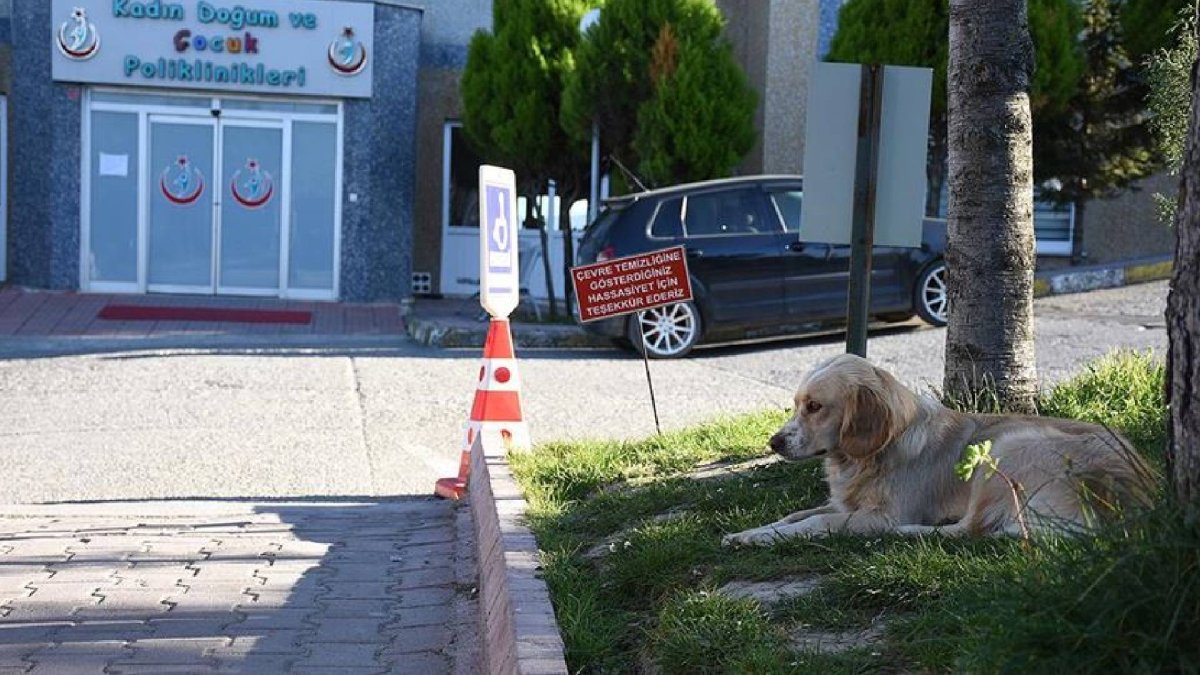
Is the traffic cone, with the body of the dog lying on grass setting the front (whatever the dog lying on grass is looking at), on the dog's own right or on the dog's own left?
on the dog's own right

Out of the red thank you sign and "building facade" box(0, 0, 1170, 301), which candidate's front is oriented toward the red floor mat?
the building facade

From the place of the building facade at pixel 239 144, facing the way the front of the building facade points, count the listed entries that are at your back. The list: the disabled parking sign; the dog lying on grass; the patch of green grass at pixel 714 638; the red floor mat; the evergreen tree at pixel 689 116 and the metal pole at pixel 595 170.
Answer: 0

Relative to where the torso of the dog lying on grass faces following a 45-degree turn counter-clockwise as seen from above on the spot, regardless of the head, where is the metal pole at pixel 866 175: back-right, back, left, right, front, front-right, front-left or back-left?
back-right

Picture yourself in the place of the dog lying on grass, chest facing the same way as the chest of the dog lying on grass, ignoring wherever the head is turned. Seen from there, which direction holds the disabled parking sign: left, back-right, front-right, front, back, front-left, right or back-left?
front-right

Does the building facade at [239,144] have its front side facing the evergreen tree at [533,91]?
no

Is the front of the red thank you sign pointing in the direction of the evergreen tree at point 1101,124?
no

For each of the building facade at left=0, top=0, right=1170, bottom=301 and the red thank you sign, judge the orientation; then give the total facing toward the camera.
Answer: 2

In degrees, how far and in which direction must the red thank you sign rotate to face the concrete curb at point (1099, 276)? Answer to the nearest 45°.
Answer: approximately 135° to its left

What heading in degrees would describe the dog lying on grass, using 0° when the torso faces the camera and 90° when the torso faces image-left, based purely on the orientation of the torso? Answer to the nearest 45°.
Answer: approximately 90°

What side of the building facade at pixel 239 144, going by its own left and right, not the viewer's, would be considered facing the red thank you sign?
front

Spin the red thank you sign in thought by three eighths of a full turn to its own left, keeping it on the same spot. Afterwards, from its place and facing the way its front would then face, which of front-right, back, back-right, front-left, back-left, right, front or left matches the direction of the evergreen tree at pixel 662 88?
front-left

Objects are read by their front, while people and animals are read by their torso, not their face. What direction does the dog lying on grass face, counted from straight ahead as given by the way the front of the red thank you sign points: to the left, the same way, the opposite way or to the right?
to the right

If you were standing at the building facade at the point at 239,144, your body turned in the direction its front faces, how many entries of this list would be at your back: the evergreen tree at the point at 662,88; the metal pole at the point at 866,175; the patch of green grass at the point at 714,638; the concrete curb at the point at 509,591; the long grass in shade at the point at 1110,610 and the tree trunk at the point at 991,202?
0

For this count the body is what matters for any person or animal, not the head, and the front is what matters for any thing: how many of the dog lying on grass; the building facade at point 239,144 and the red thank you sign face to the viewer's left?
1

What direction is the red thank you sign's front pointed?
toward the camera

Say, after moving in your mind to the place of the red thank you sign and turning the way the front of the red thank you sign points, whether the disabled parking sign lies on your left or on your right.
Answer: on your right

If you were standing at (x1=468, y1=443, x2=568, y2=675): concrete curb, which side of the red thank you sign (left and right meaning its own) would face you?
front

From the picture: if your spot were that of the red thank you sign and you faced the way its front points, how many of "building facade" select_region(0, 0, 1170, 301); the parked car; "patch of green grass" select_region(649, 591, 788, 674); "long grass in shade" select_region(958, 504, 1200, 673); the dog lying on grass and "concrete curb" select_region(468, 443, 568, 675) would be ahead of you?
4

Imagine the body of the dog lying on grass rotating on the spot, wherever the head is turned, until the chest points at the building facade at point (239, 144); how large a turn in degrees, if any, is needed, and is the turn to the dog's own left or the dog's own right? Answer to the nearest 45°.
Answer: approximately 45° to the dog's own right
